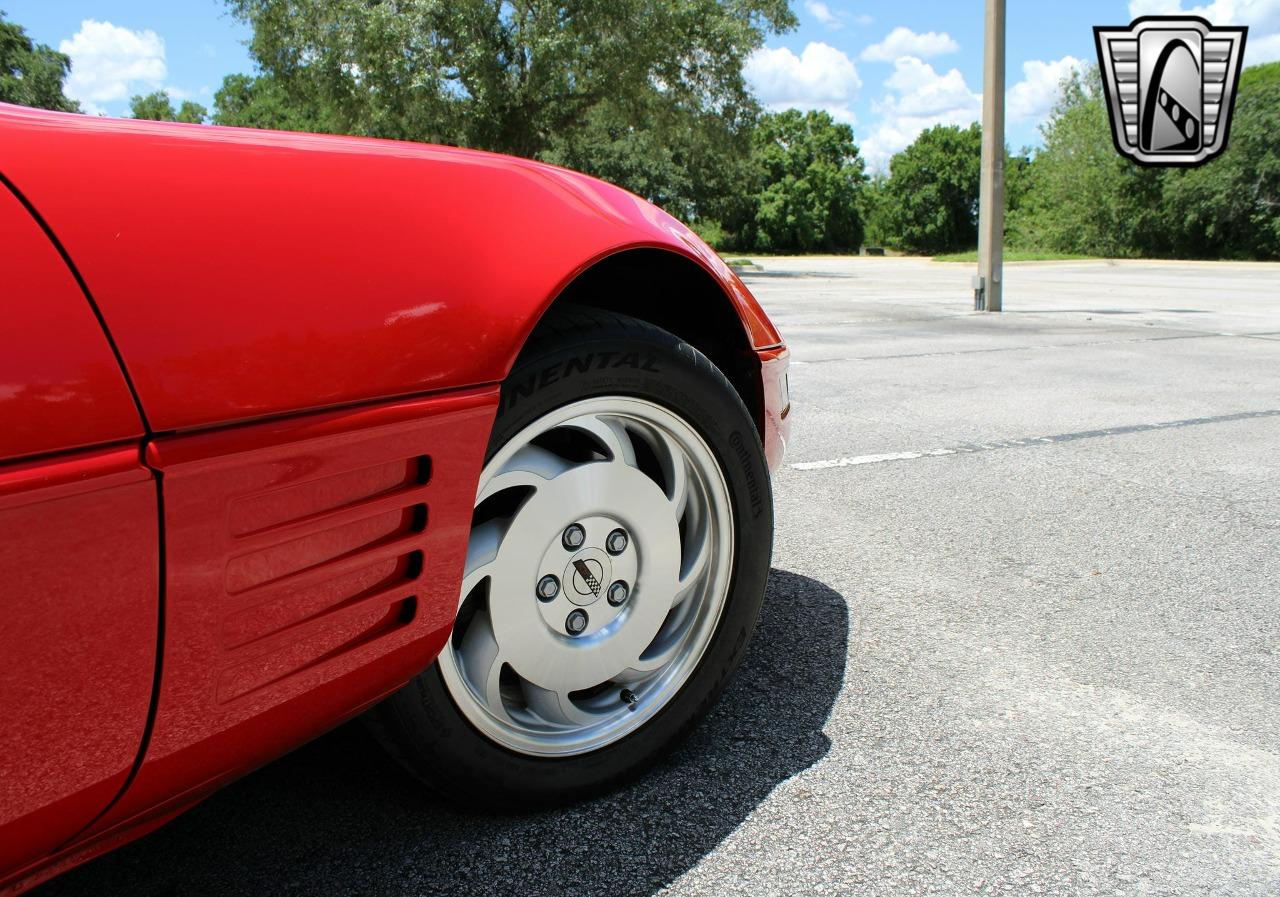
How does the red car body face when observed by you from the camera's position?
facing away from the viewer and to the right of the viewer

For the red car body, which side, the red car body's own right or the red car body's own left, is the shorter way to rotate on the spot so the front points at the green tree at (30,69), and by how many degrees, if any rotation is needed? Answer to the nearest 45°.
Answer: approximately 45° to the red car body's own left

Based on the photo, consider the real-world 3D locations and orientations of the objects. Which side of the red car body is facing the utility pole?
front

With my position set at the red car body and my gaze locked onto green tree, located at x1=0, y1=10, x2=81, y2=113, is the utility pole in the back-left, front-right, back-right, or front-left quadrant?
front-right

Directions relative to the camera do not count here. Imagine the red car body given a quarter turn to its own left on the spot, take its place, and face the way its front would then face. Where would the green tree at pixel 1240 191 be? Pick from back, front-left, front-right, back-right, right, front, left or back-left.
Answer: right

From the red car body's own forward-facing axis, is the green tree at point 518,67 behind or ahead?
ahead

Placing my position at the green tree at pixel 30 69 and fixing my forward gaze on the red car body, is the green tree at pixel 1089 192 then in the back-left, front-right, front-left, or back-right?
front-left

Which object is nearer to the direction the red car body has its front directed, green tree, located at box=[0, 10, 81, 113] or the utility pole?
the utility pole

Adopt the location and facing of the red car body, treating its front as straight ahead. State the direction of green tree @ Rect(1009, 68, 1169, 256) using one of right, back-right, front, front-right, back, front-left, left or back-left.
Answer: front
